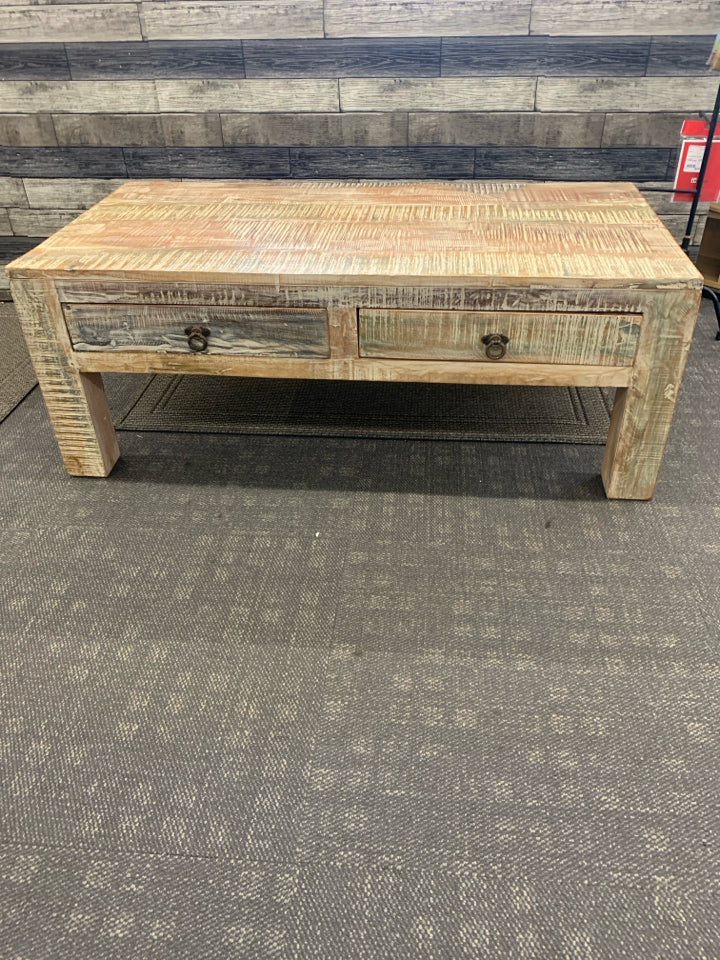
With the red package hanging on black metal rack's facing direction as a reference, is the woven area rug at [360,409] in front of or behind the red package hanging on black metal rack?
in front

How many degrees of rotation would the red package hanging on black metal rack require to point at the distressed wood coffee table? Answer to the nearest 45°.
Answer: approximately 45° to its right

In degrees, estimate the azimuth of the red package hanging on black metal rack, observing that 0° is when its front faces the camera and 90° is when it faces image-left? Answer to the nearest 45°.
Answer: approximately 0°
